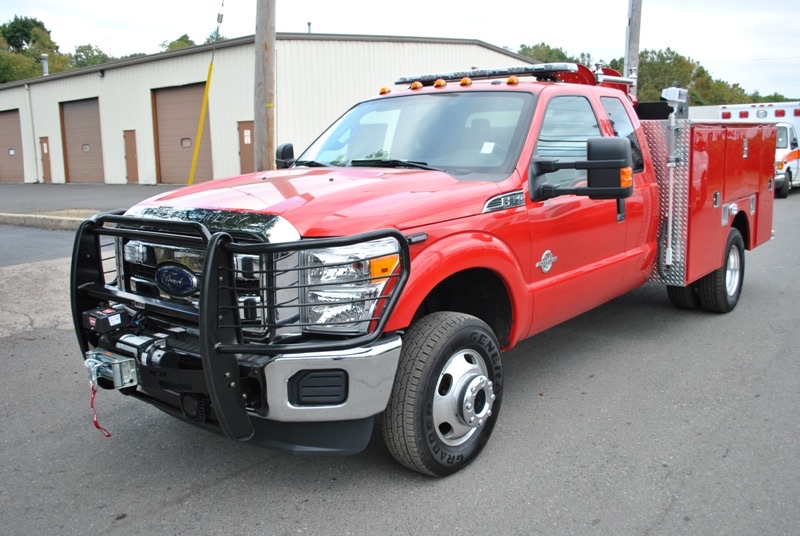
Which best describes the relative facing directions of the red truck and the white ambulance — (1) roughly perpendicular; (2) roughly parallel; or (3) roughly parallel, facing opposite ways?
roughly parallel

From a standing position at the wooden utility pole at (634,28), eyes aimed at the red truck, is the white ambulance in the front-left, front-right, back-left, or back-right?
back-left

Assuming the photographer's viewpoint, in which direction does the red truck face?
facing the viewer and to the left of the viewer

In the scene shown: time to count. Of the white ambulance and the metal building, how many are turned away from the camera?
0

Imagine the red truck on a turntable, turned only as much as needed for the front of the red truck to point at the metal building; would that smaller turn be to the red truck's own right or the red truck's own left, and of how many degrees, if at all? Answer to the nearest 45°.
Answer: approximately 135° to the red truck's own right

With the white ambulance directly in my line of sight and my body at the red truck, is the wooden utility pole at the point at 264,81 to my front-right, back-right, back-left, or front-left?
front-left

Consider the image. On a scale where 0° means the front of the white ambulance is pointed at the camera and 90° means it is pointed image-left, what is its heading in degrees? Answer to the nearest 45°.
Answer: approximately 45°

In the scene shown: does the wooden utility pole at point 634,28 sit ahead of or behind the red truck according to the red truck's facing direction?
behind

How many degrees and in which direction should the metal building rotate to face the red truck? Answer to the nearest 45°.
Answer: approximately 45° to its left

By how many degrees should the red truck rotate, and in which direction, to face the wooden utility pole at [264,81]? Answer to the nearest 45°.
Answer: approximately 135° to its right

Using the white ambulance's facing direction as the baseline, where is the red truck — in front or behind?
in front

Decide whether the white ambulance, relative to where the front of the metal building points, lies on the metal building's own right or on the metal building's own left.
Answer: on the metal building's own left

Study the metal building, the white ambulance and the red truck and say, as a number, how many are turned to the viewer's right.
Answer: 0

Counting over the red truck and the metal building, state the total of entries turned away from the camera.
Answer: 0

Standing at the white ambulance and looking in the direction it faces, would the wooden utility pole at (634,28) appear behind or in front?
in front
